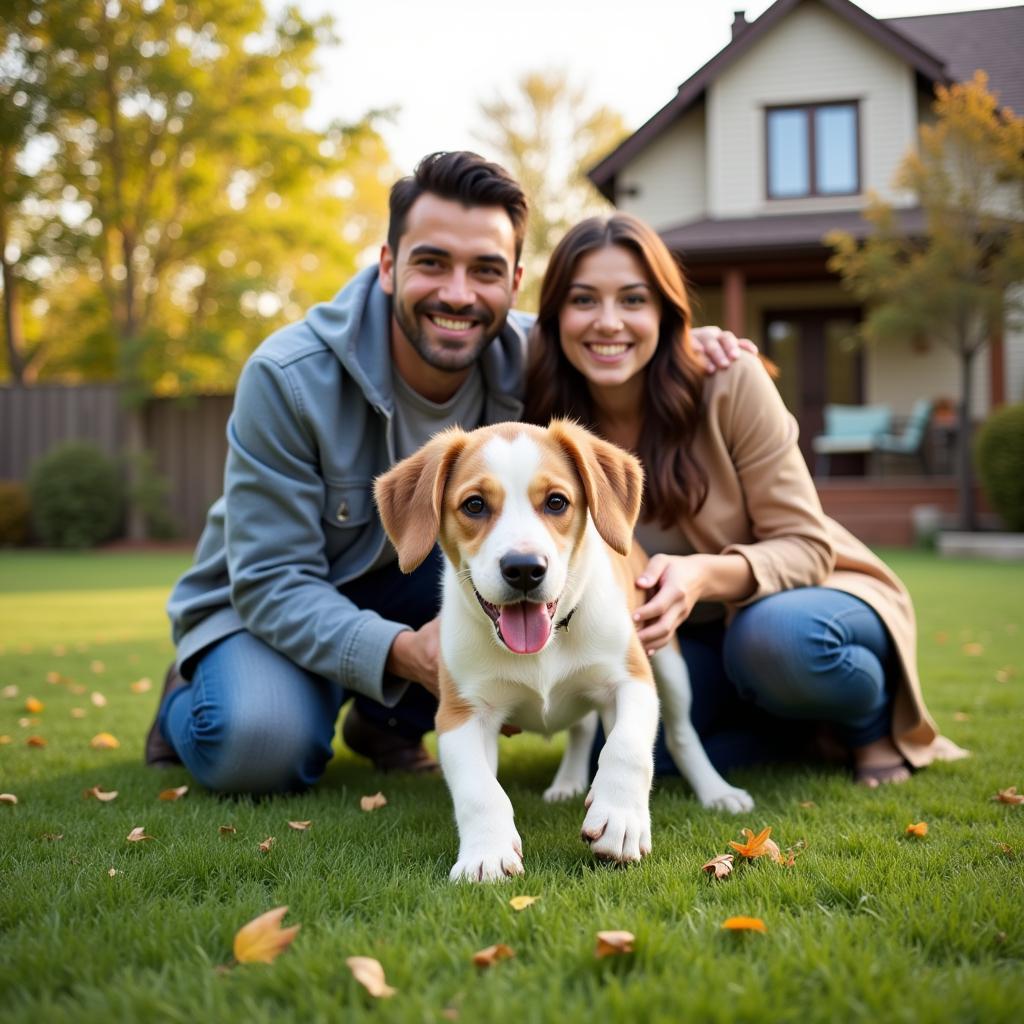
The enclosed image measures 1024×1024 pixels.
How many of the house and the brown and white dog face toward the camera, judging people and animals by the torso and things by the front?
2

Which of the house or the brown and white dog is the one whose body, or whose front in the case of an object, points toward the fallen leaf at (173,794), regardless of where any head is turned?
the house

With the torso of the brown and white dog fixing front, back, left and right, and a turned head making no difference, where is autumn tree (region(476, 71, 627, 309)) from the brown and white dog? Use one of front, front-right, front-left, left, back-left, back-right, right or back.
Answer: back

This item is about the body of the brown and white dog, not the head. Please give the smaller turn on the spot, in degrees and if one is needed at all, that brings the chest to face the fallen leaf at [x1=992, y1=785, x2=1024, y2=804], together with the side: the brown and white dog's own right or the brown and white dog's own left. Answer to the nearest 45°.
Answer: approximately 90° to the brown and white dog's own left

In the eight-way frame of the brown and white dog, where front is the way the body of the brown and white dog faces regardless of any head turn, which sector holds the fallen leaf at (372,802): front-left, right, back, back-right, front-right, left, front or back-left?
back-right

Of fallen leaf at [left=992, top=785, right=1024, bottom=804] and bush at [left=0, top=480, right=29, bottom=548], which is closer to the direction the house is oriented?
the fallen leaf

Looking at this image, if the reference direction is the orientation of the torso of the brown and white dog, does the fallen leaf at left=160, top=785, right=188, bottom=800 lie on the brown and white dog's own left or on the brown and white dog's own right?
on the brown and white dog's own right

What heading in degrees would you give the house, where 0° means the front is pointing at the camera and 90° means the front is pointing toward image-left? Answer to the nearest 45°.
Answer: approximately 0°

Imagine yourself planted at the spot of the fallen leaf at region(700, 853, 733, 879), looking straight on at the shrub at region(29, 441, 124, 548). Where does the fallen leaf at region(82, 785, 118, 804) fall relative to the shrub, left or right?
left

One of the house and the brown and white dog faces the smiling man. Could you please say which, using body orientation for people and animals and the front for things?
the house
